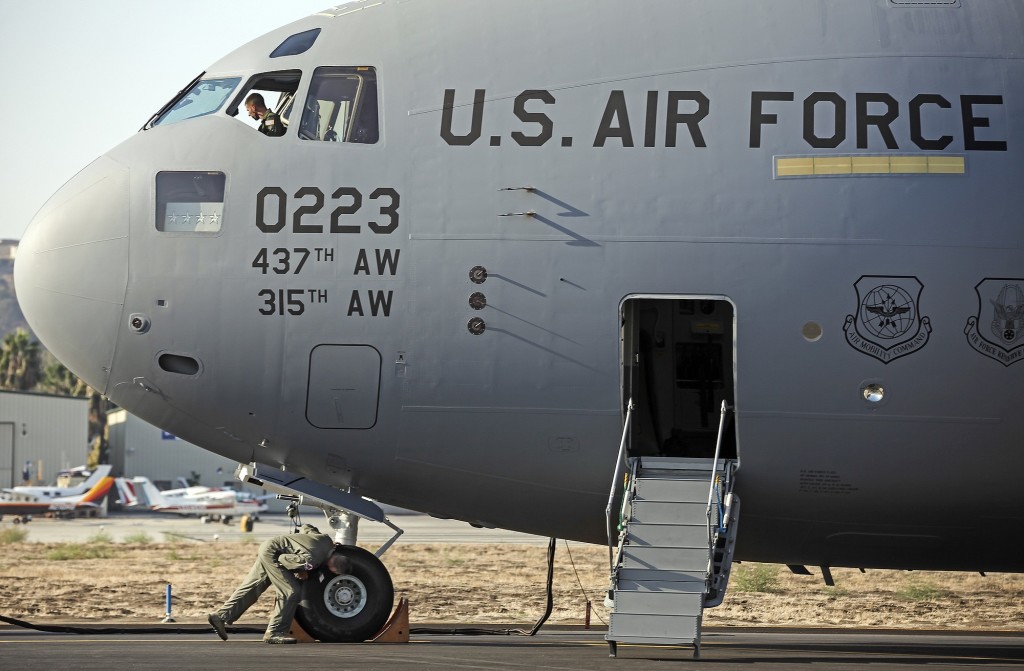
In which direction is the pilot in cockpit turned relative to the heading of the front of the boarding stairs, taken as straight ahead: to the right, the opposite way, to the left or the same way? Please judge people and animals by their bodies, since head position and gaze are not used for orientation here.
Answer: to the right

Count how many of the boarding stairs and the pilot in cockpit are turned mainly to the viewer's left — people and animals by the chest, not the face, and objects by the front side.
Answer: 1

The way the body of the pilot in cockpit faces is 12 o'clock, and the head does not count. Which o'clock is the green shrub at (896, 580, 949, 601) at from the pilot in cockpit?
The green shrub is roughly at 5 o'clock from the pilot in cockpit.

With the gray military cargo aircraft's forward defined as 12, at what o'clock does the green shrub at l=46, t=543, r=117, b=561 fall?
The green shrub is roughly at 2 o'clock from the gray military cargo aircraft.

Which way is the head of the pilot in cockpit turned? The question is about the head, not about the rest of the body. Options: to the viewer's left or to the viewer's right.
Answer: to the viewer's left

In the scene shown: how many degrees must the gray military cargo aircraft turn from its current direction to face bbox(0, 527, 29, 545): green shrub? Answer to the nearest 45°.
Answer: approximately 45° to its right

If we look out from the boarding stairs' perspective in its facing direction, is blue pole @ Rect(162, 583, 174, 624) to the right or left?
on its right

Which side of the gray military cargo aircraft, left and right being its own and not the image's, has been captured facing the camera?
left

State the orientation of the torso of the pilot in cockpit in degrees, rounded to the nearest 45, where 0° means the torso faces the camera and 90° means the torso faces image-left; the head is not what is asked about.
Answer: approximately 90°

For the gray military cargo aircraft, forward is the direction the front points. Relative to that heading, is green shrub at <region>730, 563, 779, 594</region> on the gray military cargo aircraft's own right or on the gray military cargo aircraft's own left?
on the gray military cargo aircraft's own right
